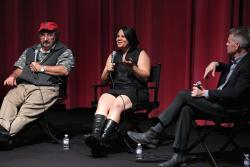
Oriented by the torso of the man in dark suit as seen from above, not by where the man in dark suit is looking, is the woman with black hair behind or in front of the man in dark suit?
in front

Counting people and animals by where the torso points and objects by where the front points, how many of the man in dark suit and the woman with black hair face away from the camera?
0

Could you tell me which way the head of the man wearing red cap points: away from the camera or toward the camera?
toward the camera

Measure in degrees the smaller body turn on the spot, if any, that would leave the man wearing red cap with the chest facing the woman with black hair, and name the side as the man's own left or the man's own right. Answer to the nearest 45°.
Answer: approximately 90° to the man's own left

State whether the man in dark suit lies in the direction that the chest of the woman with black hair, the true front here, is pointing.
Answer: no

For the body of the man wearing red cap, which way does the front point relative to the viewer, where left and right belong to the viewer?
facing the viewer and to the left of the viewer

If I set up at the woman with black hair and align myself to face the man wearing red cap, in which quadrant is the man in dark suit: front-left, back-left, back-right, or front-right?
back-left

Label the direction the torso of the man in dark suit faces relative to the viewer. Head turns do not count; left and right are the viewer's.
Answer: facing to the left of the viewer

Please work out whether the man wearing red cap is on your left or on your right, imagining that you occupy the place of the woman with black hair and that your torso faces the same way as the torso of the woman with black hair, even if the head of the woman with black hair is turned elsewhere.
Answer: on your right

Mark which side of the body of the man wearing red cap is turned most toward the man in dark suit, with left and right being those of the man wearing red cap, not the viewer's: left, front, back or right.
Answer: left

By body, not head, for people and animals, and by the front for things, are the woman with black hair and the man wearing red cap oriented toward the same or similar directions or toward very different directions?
same or similar directions

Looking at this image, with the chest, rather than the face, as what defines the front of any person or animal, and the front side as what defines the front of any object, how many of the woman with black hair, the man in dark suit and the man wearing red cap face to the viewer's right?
0

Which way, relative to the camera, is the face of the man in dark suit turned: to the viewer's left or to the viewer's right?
to the viewer's left
